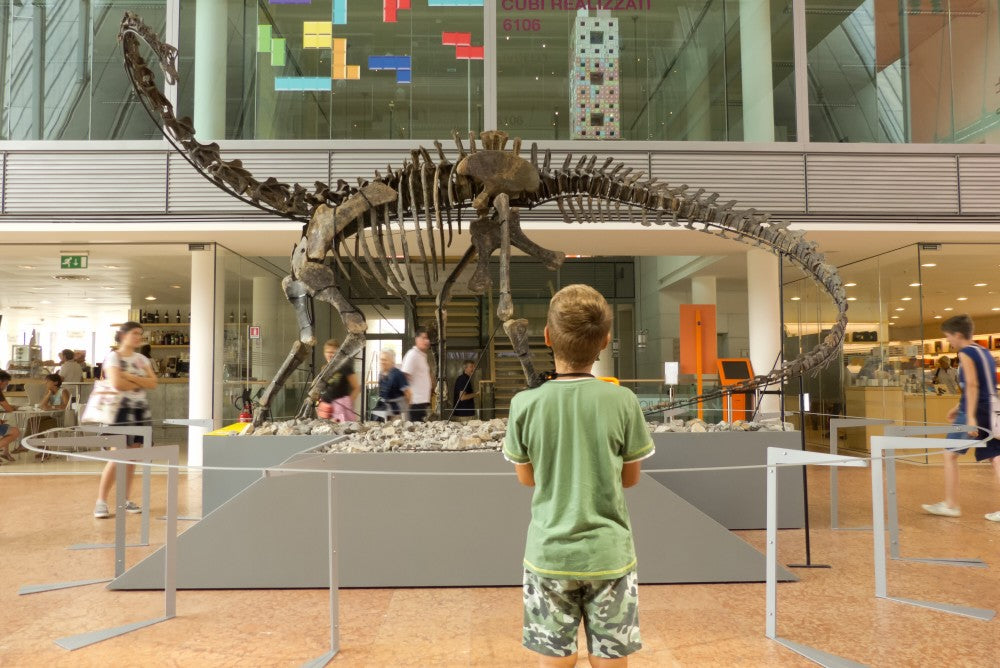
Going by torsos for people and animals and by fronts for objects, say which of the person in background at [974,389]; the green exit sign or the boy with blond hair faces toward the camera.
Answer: the green exit sign

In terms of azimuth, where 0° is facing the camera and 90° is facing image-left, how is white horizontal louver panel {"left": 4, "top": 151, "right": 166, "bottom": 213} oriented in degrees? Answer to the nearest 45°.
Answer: approximately 0°

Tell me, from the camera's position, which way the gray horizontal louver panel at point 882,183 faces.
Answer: facing the viewer

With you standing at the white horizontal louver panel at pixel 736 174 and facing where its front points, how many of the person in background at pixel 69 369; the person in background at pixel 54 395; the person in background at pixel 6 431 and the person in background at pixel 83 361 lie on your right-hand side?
4

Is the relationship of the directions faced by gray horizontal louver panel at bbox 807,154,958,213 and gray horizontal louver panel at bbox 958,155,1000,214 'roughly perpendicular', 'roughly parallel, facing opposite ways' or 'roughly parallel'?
roughly parallel

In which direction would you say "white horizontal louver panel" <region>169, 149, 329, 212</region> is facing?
toward the camera

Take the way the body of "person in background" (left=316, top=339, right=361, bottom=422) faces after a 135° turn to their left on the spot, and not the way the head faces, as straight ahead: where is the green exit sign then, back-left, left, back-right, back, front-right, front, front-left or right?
back-left

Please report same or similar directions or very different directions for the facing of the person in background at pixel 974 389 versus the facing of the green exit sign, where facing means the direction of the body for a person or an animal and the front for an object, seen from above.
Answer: very different directions

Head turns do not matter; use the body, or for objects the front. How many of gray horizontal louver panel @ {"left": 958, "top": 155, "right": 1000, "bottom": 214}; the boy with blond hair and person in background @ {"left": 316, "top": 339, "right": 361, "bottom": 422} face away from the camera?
1

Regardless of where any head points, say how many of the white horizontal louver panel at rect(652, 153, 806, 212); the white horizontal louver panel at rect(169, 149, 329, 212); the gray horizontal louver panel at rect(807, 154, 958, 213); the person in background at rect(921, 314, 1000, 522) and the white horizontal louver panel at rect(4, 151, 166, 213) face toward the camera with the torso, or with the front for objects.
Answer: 4

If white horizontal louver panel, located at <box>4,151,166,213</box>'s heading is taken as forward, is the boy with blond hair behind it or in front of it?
in front

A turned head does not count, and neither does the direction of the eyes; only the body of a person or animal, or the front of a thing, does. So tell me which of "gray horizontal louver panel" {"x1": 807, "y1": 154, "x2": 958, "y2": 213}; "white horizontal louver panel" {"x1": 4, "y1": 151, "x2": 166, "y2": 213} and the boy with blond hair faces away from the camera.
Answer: the boy with blond hair

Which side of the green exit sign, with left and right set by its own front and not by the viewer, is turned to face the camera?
front

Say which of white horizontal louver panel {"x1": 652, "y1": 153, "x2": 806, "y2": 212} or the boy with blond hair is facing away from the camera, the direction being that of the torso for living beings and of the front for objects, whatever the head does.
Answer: the boy with blond hair

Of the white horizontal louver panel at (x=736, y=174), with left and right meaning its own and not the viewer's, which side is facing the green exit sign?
right

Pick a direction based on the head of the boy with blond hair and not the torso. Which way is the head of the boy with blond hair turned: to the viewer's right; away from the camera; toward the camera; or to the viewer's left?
away from the camera
